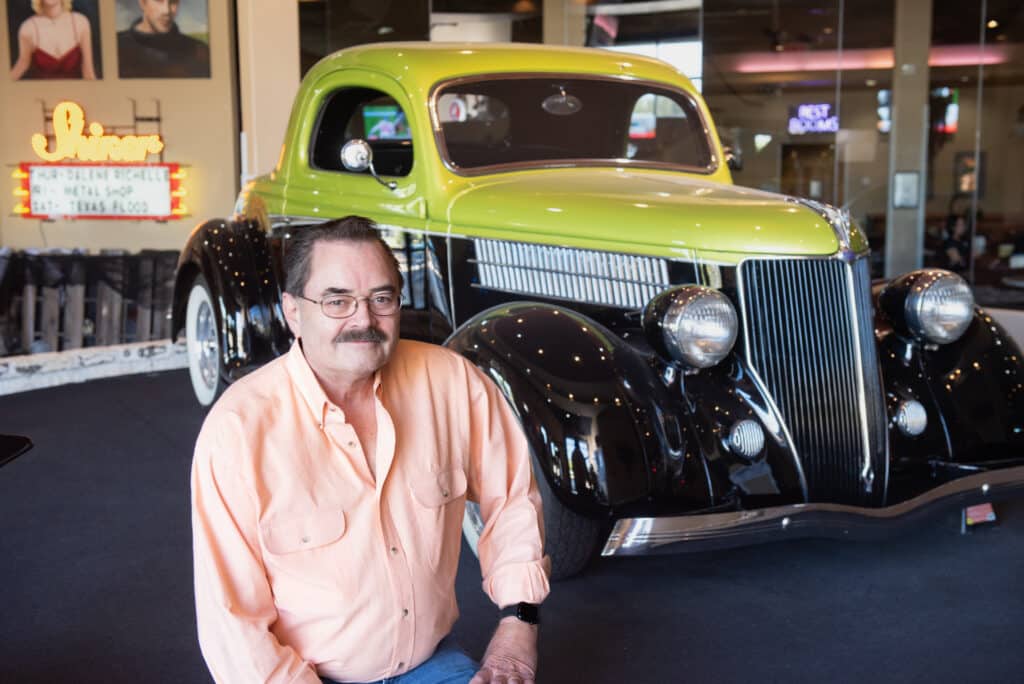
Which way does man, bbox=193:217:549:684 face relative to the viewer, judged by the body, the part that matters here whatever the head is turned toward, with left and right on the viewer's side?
facing the viewer and to the right of the viewer

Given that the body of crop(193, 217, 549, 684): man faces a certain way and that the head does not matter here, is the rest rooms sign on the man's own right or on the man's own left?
on the man's own left

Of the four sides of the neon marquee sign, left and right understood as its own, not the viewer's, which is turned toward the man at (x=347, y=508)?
front

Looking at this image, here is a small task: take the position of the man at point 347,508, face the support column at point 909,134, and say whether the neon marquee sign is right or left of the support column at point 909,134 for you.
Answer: left

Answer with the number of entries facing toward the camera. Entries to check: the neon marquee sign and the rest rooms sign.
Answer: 2

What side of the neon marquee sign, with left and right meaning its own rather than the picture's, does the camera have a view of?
front

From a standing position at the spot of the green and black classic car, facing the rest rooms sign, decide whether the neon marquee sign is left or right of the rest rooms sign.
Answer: left

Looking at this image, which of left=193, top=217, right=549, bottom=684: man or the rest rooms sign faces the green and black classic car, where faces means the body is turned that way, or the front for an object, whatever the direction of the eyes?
the rest rooms sign

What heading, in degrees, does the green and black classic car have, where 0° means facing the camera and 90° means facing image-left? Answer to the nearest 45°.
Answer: approximately 315°

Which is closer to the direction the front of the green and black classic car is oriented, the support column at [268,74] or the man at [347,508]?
the man

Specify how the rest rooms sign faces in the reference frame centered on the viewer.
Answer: facing the viewer

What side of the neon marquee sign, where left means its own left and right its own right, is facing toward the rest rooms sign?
left
